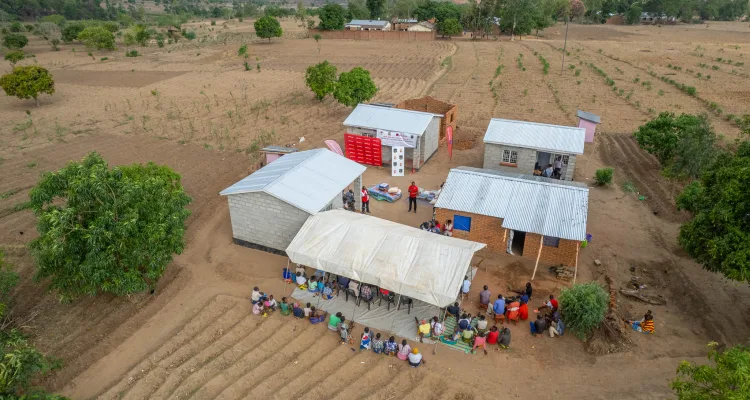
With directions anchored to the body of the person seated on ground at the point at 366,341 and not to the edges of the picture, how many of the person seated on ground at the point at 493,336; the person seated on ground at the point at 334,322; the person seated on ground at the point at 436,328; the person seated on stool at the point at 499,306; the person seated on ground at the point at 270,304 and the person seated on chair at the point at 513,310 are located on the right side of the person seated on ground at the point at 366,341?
4

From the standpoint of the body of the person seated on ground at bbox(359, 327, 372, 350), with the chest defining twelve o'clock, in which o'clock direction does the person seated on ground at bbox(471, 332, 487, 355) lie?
the person seated on ground at bbox(471, 332, 487, 355) is roughly at 3 o'clock from the person seated on ground at bbox(359, 327, 372, 350).

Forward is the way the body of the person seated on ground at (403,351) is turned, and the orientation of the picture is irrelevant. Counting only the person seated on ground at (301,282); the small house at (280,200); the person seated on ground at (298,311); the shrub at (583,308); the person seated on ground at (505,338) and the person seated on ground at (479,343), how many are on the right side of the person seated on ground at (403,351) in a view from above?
3

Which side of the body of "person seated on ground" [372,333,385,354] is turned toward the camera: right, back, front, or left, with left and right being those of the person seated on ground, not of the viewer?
back

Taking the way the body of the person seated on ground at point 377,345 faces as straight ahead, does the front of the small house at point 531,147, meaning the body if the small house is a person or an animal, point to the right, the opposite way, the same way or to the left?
the opposite way

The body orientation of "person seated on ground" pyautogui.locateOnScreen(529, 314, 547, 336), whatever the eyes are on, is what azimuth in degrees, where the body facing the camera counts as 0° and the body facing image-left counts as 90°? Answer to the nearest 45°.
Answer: approximately 135°

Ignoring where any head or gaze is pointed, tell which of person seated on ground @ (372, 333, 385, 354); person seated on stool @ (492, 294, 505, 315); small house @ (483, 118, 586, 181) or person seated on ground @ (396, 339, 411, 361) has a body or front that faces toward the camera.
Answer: the small house

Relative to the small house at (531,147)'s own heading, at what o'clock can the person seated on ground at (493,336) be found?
The person seated on ground is roughly at 12 o'clock from the small house.

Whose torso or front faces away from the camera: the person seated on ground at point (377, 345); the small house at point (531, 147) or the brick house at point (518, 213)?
the person seated on ground

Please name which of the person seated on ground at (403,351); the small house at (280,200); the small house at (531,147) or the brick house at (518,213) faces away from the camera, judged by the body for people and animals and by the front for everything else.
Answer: the person seated on ground

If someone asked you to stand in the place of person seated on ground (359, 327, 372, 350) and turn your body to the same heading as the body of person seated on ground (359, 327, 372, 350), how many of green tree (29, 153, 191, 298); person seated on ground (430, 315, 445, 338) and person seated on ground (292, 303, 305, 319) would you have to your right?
1

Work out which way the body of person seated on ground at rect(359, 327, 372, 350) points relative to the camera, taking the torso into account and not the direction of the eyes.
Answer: away from the camera

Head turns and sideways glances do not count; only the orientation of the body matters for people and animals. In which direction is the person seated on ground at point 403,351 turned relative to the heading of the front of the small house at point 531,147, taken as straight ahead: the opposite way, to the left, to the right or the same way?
the opposite way
